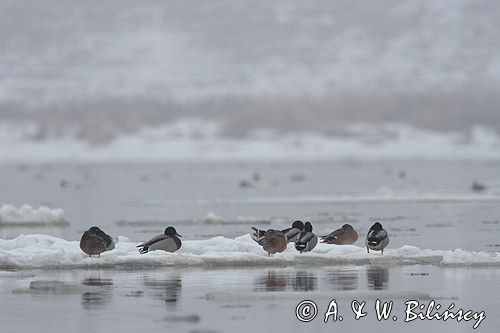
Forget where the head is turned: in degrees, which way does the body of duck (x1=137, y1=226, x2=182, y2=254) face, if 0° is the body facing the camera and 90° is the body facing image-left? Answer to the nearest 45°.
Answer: approximately 270°

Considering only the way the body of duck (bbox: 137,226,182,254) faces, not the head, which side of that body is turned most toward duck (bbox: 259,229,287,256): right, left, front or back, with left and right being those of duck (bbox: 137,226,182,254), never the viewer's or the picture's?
front

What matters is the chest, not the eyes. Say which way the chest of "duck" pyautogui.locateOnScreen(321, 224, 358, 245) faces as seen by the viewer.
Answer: to the viewer's right

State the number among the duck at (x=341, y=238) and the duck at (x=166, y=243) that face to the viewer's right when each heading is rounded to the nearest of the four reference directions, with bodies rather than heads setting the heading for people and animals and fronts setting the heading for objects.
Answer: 2

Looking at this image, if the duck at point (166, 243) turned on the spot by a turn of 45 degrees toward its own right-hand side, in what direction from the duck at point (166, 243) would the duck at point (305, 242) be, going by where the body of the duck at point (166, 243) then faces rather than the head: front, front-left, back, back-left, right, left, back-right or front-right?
front-left

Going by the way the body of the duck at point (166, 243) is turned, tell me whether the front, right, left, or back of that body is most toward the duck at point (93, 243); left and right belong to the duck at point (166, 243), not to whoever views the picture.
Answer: back

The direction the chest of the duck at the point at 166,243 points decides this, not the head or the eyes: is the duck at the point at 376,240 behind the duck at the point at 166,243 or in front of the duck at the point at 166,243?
in front
